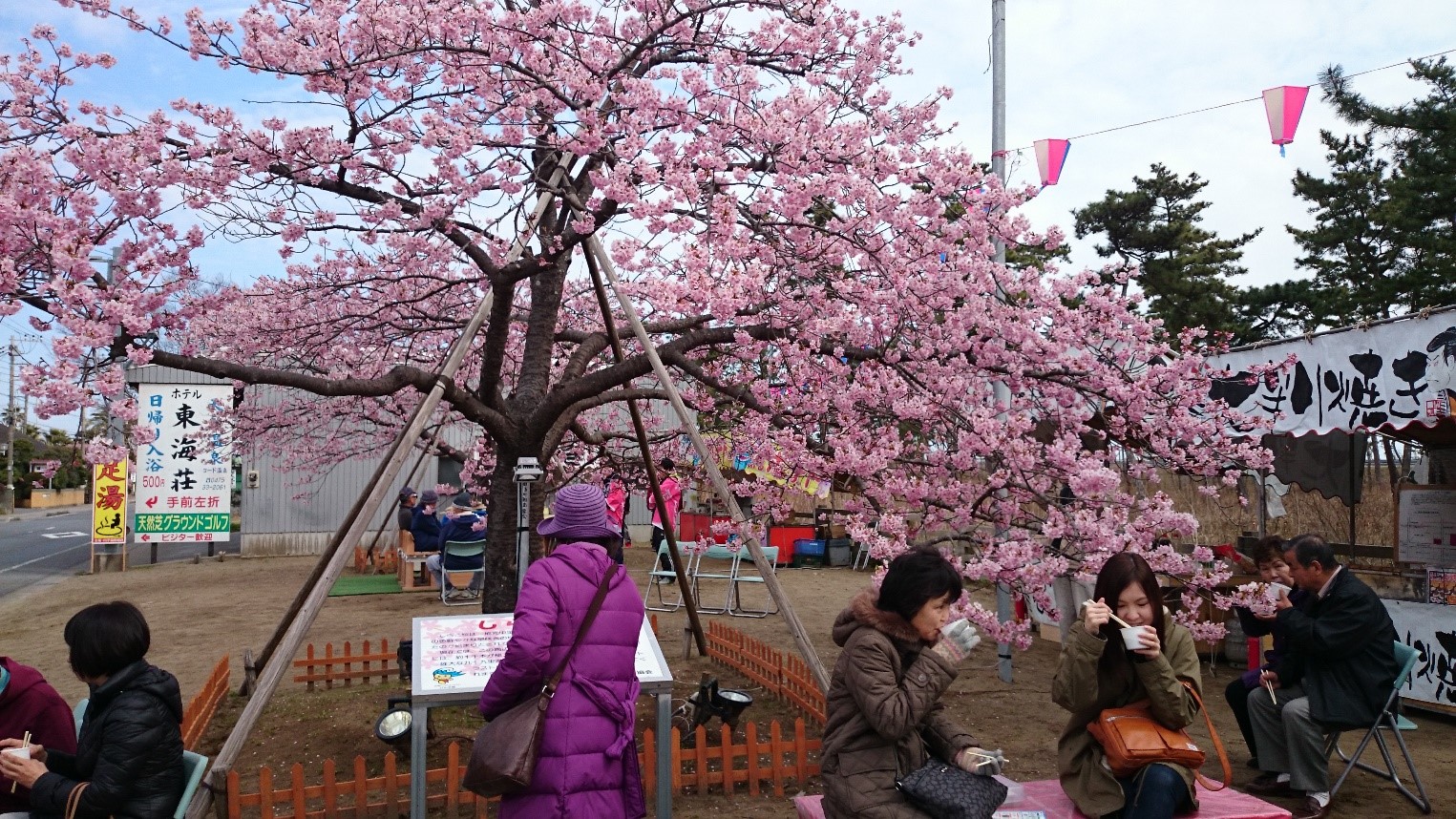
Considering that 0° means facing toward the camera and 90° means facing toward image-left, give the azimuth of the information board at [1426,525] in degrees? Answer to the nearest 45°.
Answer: approximately 45°

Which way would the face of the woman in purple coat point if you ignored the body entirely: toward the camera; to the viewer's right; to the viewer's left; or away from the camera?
away from the camera

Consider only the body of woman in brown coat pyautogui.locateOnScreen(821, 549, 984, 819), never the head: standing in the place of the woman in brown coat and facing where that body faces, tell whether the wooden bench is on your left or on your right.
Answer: on your left

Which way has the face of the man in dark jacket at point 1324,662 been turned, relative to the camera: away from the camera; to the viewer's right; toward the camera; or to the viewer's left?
to the viewer's left

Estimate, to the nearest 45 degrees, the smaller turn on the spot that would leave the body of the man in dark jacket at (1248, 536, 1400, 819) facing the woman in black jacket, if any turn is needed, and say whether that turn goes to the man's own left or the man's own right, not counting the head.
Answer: approximately 45° to the man's own left

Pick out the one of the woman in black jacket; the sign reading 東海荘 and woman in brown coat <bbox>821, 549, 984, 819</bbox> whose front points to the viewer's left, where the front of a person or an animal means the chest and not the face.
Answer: the woman in black jacket
